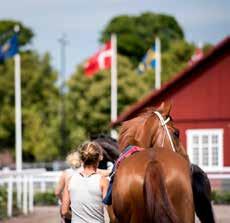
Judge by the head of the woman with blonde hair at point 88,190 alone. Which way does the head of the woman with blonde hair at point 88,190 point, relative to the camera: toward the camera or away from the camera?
away from the camera

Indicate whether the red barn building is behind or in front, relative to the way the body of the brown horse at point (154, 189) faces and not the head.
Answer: in front

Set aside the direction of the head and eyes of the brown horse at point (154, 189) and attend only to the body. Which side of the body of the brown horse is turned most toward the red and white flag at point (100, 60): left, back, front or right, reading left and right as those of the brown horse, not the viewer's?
front

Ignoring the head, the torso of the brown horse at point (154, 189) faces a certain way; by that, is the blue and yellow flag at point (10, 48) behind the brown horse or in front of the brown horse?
in front

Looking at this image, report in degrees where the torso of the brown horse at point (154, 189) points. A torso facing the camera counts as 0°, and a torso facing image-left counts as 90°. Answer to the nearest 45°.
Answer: approximately 180°

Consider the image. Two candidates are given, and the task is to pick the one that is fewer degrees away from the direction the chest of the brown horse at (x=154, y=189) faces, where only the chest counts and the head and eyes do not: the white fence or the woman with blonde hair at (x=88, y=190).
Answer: the white fence

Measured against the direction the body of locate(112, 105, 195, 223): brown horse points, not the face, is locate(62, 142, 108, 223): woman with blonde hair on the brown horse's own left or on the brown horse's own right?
on the brown horse's own left
